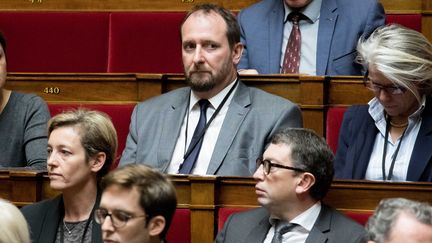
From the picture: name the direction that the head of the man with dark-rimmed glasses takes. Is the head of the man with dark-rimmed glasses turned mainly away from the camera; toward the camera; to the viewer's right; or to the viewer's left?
to the viewer's left

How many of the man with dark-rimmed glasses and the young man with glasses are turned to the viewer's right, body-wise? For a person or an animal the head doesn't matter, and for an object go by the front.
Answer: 0

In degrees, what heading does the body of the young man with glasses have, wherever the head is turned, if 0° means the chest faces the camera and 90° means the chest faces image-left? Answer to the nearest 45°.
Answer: approximately 45°

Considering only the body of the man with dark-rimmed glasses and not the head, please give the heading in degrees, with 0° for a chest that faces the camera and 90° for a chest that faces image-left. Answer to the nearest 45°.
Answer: approximately 45°
